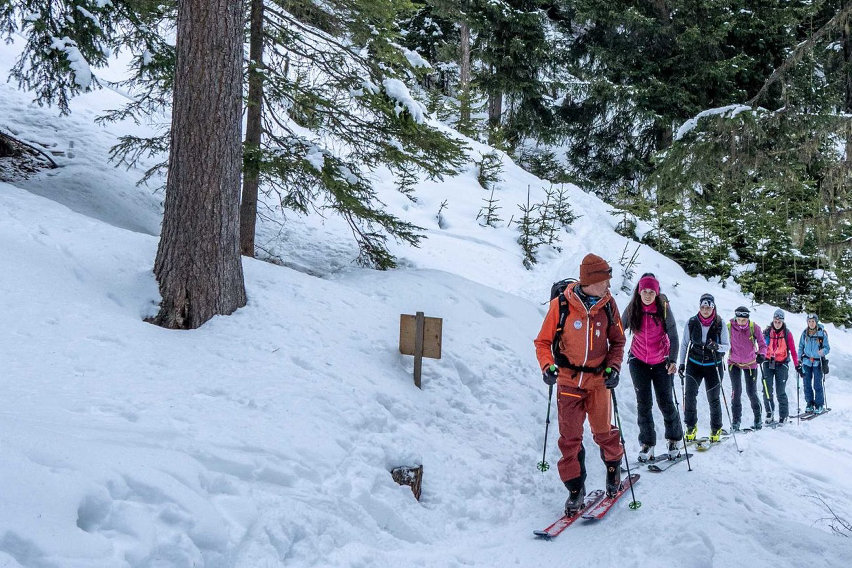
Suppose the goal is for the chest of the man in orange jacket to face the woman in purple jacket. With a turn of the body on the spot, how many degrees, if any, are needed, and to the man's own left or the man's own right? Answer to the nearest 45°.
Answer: approximately 135° to the man's own left

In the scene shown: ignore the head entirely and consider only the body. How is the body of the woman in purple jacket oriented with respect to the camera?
toward the camera

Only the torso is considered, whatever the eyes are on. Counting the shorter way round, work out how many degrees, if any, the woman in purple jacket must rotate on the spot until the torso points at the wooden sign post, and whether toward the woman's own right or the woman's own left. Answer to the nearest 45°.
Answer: approximately 45° to the woman's own right

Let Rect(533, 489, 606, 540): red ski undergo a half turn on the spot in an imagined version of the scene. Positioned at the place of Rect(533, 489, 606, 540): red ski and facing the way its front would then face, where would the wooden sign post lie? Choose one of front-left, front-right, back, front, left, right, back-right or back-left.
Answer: left

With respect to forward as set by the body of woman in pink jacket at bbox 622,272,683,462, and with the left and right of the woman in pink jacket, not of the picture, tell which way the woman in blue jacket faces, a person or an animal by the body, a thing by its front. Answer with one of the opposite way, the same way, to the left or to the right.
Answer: the same way

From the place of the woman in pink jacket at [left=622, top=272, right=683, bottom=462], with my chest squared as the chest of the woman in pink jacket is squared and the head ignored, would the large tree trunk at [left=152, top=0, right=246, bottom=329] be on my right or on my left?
on my right

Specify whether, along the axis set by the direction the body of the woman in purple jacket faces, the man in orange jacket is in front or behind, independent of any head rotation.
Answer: in front

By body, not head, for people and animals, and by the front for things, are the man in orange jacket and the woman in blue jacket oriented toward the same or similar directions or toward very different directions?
same or similar directions

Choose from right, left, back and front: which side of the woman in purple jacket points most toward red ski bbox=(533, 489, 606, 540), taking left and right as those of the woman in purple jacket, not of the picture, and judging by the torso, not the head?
front

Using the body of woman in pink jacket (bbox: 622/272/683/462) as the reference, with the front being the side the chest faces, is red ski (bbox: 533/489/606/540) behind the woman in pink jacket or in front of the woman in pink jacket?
in front

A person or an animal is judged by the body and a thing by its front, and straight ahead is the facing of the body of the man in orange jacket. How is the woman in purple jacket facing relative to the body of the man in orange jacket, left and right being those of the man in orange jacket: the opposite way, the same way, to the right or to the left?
the same way

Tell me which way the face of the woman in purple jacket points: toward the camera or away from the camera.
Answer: toward the camera

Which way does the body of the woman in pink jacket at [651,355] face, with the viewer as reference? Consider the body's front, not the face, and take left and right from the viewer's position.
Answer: facing the viewer

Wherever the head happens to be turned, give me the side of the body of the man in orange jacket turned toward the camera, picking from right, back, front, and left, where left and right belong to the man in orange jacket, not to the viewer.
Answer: front

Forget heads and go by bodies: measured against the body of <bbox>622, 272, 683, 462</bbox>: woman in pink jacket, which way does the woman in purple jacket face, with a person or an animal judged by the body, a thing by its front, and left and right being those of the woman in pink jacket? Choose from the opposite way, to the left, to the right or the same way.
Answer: the same way

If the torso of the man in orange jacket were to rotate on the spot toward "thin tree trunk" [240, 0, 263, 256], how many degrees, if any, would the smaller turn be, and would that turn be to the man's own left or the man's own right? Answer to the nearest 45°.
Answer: approximately 135° to the man's own right
